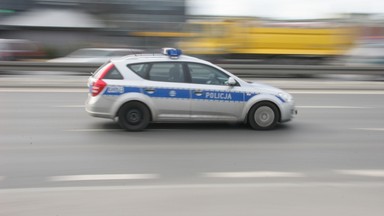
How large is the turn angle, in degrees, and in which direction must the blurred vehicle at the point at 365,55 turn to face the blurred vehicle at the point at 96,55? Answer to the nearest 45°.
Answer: approximately 45° to its left

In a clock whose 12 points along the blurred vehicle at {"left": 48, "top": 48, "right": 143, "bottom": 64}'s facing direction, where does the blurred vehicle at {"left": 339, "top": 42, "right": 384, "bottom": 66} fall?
the blurred vehicle at {"left": 339, "top": 42, "right": 384, "bottom": 66} is roughly at 6 o'clock from the blurred vehicle at {"left": 48, "top": 48, "right": 143, "bottom": 64}.

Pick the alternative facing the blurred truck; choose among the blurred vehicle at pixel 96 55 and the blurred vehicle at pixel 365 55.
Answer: the blurred vehicle at pixel 365 55

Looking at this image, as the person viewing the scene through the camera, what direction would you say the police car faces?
facing to the right of the viewer

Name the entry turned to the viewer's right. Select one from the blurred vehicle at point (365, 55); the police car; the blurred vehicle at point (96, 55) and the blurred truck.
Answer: the police car

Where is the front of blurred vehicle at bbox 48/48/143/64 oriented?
to the viewer's left

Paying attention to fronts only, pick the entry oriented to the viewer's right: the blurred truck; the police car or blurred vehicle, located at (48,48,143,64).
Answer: the police car
